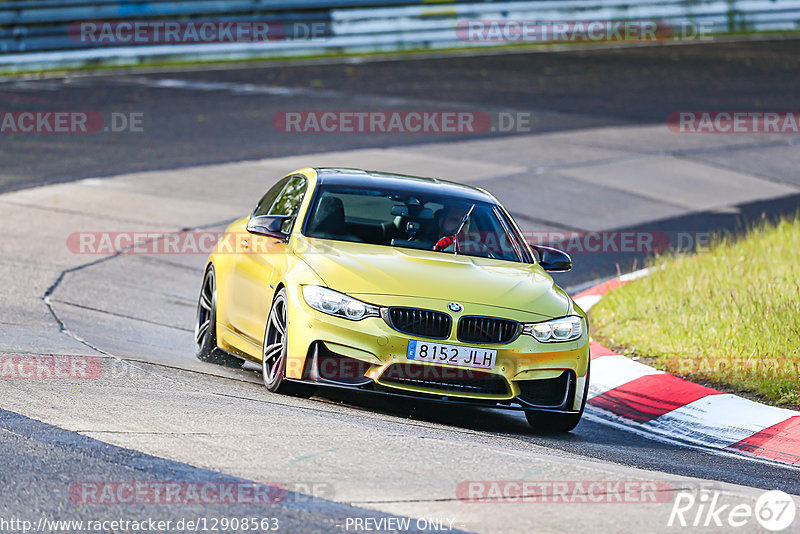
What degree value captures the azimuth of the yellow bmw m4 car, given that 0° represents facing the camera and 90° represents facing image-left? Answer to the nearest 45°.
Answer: approximately 315°

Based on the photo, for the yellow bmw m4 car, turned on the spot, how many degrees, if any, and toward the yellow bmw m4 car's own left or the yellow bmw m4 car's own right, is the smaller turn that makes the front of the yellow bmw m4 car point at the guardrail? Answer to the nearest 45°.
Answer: approximately 135° to the yellow bmw m4 car's own left
